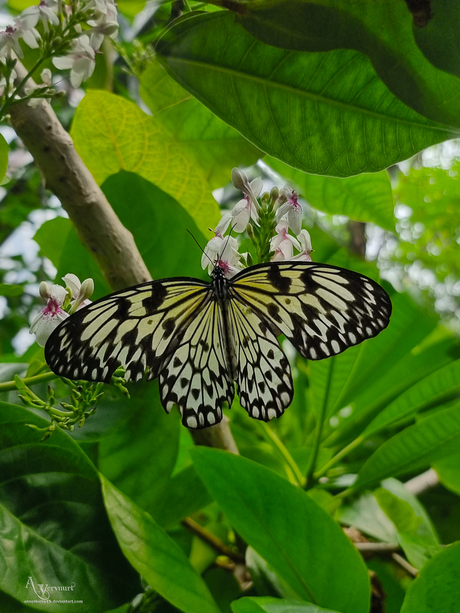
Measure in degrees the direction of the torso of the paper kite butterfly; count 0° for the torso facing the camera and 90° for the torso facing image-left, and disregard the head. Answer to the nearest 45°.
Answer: approximately 180°
